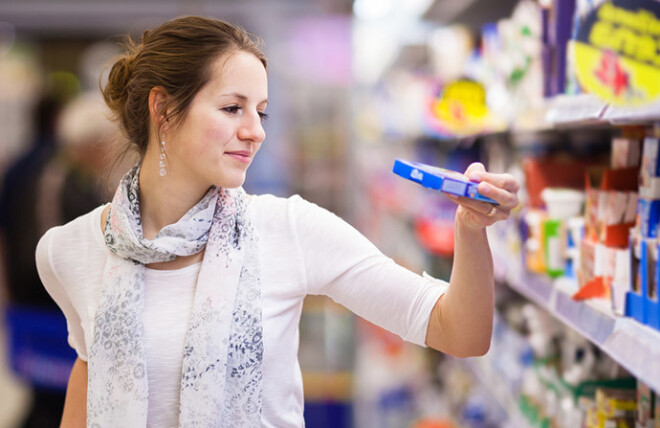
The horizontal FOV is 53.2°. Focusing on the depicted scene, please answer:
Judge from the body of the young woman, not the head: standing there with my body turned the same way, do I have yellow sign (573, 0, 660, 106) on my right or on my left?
on my left

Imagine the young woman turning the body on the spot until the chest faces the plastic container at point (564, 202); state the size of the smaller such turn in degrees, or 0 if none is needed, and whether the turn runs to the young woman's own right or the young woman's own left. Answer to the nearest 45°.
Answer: approximately 90° to the young woman's own left

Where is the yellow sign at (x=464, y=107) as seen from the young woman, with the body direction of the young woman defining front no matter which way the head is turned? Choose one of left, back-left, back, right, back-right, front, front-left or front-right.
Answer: back-left

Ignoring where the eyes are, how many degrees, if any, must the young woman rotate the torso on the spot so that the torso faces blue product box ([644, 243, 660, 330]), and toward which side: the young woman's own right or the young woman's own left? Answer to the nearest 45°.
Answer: approximately 90° to the young woman's own left

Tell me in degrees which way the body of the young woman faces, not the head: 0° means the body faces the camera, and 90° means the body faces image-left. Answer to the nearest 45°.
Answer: approximately 0°

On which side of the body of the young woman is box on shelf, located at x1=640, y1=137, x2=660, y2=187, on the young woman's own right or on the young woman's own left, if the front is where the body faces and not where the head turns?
on the young woman's own left

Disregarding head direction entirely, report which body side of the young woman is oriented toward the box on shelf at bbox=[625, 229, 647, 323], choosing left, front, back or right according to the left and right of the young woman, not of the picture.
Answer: left

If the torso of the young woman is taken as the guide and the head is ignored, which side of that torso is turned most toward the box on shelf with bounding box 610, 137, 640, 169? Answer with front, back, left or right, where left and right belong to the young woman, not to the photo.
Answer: left
